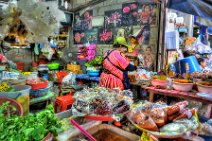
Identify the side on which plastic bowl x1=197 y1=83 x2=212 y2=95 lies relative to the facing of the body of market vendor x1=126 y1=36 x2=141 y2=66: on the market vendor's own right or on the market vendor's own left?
on the market vendor's own left

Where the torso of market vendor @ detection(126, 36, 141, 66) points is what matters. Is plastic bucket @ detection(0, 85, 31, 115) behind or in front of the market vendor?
in front

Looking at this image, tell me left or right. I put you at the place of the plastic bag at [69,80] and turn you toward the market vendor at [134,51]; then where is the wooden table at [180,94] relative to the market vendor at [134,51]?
right

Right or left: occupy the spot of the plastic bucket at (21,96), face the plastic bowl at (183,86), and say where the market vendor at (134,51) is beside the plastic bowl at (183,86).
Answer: left

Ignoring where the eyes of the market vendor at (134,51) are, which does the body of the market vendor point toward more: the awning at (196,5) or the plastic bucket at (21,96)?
the plastic bucket

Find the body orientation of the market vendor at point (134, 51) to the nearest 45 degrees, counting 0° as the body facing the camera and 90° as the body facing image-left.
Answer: approximately 45°
